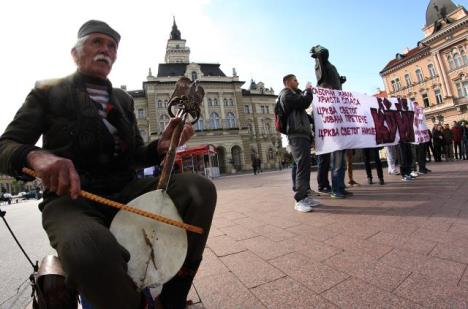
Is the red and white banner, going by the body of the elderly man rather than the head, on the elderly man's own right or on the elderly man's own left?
on the elderly man's own left

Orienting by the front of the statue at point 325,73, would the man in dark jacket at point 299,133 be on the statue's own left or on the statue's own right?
on the statue's own left

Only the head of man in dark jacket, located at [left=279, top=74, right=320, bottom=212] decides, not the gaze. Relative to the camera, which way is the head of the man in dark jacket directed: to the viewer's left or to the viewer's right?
to the viewer's right

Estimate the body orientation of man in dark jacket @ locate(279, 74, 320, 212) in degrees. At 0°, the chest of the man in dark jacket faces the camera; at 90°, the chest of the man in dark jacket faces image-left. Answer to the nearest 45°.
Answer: approximately 270°

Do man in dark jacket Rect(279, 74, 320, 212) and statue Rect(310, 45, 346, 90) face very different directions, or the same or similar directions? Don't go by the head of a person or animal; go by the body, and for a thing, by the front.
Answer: very different directions

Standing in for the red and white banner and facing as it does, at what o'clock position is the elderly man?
The elderly man is roughly at 2 o'clock from the red and white banner.

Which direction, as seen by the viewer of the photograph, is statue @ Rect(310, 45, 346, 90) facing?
facing to the left of the viewer

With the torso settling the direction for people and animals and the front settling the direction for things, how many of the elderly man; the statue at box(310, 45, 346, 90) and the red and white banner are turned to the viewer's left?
1
